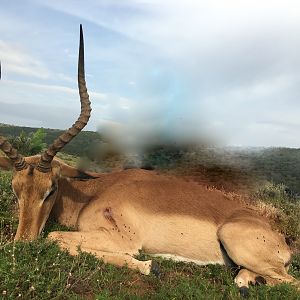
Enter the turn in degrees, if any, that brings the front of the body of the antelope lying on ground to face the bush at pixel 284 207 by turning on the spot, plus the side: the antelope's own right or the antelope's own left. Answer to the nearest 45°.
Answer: approximately 135° to the antelope's own right

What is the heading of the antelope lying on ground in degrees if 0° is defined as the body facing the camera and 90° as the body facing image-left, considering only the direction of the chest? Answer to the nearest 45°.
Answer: approximately 90°
